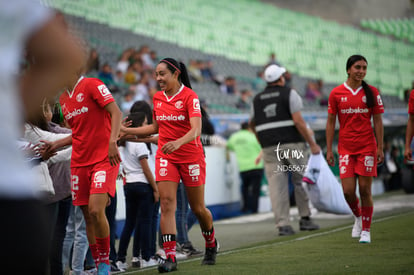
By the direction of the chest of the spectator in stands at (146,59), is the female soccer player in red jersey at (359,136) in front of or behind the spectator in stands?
in front

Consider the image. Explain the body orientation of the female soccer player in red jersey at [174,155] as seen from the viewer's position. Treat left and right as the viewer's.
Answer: facing the viewer and to the left of the viewer

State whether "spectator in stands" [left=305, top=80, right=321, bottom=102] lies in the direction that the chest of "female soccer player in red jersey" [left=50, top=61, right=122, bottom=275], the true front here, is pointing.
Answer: no

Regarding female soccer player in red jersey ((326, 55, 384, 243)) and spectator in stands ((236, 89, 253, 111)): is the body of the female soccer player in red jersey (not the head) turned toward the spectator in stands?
no

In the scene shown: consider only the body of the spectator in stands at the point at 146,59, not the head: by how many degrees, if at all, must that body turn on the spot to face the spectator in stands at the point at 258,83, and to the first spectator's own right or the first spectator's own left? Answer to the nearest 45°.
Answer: approximately 90° to the first spectator's own left

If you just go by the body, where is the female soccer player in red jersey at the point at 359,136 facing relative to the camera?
toward the camera

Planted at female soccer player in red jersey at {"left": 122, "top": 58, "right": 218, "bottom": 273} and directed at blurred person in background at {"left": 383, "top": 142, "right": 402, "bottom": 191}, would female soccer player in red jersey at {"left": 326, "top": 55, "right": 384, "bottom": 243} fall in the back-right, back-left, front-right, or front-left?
front-right

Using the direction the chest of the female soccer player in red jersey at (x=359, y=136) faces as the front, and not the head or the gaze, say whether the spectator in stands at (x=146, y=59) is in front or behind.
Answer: behind

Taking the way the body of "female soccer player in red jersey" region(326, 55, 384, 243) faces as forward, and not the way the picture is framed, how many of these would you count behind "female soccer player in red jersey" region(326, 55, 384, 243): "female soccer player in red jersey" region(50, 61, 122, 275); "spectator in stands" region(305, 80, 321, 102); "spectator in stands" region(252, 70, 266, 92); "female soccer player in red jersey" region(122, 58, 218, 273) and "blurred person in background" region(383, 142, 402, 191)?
3

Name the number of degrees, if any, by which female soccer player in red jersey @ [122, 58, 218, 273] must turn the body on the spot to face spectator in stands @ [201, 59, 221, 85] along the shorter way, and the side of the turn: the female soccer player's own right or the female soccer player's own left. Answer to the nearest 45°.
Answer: approximately 135° to the female soccer player's own right

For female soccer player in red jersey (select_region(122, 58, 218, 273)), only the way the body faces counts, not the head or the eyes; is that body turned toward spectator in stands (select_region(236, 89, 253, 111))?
no

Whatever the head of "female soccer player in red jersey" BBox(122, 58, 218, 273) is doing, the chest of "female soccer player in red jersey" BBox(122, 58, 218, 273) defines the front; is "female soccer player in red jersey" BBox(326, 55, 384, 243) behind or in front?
behind

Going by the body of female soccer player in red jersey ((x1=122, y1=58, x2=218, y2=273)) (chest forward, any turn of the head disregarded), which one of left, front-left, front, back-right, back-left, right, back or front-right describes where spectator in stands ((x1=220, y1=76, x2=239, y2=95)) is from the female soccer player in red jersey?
back-right

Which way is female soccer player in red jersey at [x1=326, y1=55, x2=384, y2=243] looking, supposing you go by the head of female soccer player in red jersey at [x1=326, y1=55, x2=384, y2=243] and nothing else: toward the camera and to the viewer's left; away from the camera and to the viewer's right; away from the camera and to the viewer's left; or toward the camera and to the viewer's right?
toward the camera and to the viewer's right

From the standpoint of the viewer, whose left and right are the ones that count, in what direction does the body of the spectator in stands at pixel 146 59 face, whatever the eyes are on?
facing the viewer and to the right of the viewer

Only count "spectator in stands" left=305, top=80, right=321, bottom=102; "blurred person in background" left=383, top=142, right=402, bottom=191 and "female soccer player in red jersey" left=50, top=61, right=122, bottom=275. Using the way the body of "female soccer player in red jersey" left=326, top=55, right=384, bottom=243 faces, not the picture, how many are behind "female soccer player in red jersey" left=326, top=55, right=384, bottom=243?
2

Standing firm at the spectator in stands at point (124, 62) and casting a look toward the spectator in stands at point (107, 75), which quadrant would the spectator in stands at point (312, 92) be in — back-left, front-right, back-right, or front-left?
back-left

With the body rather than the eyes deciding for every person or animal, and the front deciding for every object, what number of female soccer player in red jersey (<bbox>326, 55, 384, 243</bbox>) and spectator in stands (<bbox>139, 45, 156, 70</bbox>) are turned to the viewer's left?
0
